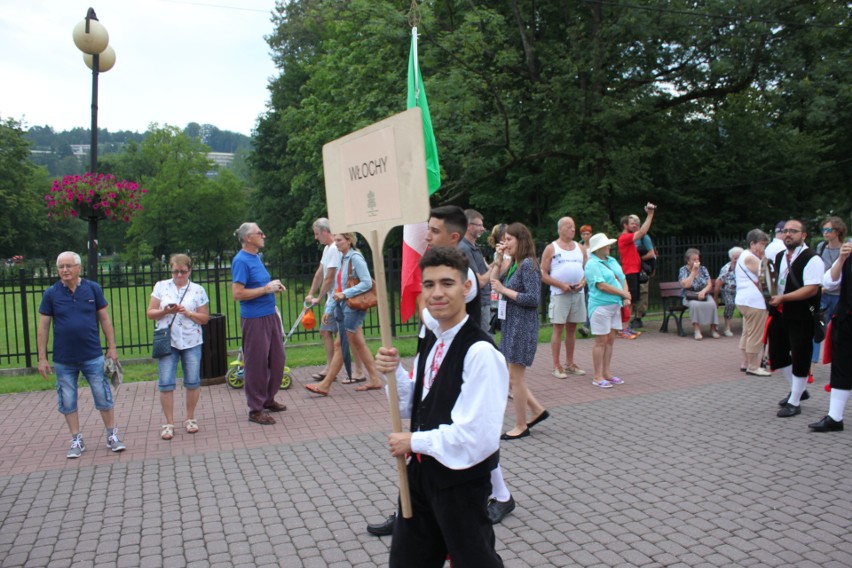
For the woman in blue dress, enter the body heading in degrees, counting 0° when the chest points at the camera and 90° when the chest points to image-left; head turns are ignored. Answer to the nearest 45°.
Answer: approximately 90°

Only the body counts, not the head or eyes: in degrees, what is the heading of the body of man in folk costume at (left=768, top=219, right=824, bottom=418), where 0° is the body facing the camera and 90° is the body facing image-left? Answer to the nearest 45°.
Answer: approximately 45°

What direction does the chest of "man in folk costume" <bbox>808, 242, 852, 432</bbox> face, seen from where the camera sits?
to the viewer's left

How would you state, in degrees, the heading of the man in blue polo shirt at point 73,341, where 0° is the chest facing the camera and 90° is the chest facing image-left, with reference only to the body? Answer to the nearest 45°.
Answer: approximately 0°

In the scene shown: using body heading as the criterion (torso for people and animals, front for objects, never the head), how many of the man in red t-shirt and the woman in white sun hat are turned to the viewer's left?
0

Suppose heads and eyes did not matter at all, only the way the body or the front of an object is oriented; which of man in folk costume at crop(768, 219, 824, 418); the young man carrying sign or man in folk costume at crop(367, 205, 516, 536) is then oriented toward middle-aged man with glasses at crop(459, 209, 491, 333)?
man in folk costume at crop(768, 219, 824, 418)

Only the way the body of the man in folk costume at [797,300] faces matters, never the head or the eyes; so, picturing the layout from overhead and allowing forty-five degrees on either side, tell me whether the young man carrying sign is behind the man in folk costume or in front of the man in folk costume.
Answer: in front

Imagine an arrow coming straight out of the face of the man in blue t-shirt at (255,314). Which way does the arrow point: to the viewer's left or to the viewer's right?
to the viewer's right

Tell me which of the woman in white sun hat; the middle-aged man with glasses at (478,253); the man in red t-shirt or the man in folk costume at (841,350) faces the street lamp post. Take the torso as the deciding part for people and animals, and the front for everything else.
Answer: the man in folk costume
